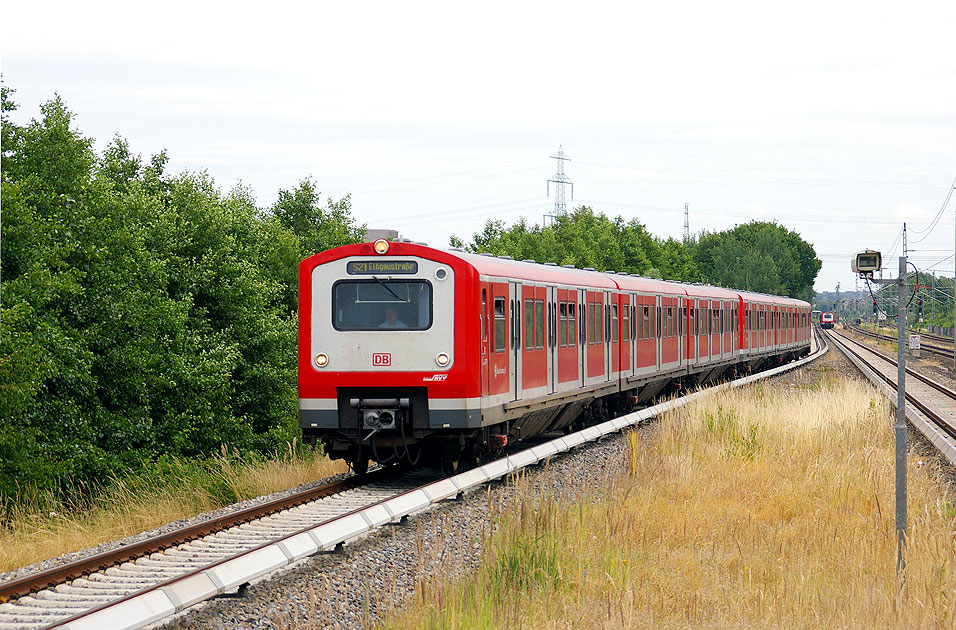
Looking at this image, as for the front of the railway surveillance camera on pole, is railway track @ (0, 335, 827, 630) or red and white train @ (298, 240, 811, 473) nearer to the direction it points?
the railway track

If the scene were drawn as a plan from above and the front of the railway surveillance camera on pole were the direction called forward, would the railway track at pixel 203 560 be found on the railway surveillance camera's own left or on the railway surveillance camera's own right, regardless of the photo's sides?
on the railway surveillance camera's own right

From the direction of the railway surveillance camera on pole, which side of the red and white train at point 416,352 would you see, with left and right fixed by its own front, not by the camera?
left

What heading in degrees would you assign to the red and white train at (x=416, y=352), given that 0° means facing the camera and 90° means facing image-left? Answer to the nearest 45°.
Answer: approximately 45°

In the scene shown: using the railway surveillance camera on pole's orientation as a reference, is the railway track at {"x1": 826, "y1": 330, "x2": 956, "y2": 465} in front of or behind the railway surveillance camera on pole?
behind

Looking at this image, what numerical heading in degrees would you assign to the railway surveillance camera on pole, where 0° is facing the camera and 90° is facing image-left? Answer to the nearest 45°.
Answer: approximately 0°
